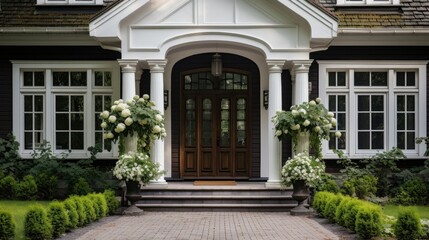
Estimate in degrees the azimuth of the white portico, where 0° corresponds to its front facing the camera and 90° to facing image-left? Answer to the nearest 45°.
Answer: approximately 0°

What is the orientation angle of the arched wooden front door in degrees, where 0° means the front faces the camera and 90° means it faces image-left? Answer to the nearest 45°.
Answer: approximately 0°

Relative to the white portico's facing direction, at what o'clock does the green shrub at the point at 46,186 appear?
The green shrub is roughly at 3 o'clock from the white portico.

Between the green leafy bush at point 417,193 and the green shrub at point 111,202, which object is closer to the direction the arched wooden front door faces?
the green shrub

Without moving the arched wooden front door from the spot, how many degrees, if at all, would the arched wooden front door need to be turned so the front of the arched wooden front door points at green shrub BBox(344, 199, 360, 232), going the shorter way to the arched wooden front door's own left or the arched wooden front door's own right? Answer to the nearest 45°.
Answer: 0° — it already faces it

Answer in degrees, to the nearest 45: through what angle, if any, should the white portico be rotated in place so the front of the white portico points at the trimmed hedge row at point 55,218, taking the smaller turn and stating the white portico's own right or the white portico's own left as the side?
approximately 45° to the white portico's own right

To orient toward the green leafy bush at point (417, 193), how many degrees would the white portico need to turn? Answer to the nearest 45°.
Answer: approximately 90° to its left
